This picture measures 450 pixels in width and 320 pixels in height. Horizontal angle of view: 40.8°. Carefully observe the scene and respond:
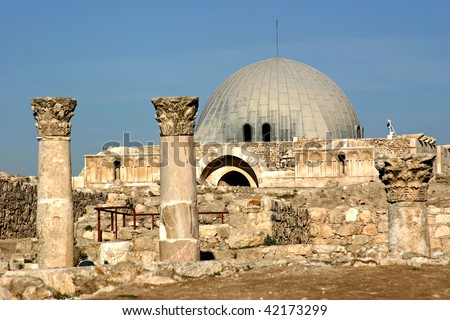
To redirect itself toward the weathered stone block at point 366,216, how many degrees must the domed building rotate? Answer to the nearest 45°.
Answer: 0° — it already faces it

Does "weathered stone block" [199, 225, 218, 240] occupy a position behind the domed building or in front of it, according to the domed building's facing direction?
in front

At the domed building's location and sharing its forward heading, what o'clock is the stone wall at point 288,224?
The stone wall is roughly at 12 o'clock from the domed building.

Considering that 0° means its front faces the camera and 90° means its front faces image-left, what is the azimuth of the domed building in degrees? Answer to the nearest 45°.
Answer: approximately 0°

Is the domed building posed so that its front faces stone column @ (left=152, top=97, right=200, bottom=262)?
yes

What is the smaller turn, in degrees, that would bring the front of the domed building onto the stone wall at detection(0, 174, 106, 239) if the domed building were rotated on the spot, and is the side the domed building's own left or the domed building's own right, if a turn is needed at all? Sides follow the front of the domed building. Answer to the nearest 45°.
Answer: approximately 45° to the domed building's own right

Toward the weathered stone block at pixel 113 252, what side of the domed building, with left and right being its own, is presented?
front

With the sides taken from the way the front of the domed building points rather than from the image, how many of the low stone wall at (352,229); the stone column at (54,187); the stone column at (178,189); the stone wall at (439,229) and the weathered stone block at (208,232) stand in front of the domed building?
5

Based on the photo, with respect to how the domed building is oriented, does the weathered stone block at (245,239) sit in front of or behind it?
in front

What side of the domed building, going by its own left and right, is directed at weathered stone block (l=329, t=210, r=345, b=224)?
front

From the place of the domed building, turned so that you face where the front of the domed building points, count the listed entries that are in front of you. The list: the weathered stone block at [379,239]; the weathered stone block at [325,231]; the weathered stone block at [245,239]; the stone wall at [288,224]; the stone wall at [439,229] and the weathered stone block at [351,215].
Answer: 6
